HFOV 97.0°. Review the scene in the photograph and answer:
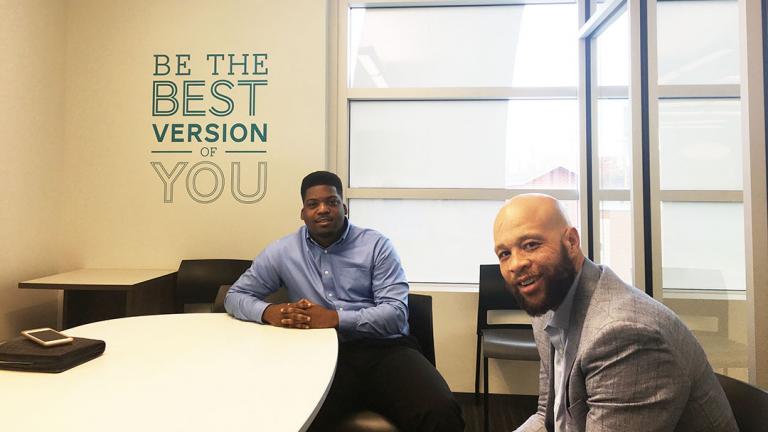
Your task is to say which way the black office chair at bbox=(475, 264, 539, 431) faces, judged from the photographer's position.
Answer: facing the viewer

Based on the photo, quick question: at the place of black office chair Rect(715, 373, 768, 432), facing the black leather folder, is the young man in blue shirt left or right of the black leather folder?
right

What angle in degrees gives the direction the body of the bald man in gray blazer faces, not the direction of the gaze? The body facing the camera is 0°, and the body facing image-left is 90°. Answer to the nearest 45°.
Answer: approximately 45°

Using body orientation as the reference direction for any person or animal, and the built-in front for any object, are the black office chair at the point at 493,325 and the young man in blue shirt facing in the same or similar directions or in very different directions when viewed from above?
same or similar directions

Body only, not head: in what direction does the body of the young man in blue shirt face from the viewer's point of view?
toward the camera

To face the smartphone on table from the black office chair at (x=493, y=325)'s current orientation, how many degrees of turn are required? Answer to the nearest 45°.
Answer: approximately 45° to its right

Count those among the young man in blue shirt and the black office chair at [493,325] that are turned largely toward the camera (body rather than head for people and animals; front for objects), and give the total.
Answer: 2

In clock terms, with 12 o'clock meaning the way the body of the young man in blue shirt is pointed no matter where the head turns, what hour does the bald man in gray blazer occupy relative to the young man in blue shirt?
The bald man in gray blazer is roughly at 11 o'clock from the young man in blue shirt.

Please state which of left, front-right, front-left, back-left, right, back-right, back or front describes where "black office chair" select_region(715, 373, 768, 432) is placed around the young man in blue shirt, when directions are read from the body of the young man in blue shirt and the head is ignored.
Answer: front-left

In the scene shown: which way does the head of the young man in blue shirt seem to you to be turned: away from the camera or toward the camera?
toward the camera

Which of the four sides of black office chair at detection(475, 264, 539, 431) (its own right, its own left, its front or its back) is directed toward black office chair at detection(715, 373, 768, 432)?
front

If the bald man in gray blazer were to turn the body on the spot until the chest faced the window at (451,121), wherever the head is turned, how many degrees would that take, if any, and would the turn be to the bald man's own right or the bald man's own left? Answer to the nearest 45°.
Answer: approximately 90° to the bald man's own right

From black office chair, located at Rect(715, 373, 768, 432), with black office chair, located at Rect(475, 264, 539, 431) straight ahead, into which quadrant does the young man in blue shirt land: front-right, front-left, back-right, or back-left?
front-left
